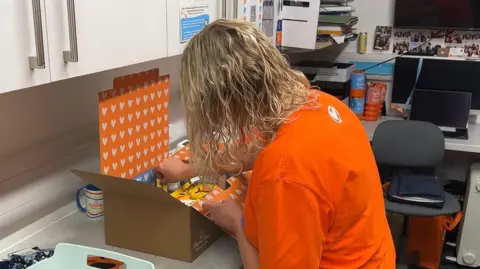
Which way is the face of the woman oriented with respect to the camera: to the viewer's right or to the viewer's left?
to the viewer's left

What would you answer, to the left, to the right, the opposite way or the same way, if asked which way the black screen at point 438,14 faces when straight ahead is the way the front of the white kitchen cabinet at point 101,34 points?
to the right

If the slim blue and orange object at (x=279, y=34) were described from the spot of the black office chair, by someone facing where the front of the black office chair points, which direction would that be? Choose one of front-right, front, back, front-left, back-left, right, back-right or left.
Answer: right

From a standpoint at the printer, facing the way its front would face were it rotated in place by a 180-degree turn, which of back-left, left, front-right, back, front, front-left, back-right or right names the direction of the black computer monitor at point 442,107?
front-right

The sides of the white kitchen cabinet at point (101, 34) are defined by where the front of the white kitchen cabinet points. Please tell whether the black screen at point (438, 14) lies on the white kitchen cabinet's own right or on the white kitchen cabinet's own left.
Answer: on the white kitchen cabinet's own left

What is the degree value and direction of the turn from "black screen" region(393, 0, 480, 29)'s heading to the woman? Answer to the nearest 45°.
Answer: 0° — it already faces them

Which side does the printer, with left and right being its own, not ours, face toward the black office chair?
left

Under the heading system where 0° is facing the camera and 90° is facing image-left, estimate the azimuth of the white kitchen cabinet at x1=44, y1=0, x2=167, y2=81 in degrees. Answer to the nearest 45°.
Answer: approximately 315°
